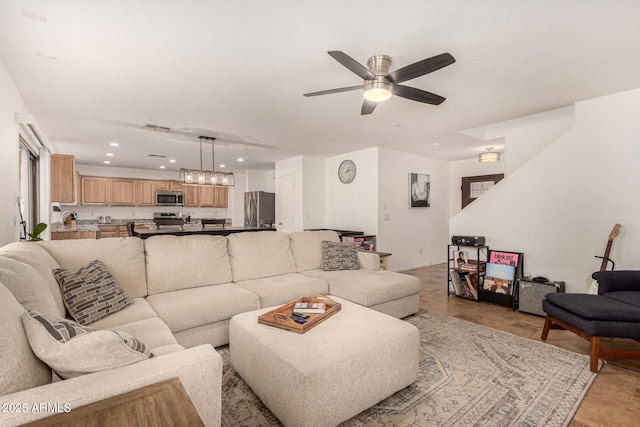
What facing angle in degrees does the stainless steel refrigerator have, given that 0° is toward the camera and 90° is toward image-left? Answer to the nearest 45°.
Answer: approximately 45°

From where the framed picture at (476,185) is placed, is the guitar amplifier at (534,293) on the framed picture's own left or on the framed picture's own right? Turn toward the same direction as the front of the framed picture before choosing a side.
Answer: on the framed picture's own left

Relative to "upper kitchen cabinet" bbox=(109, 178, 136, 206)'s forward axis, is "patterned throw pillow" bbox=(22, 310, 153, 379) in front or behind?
in front

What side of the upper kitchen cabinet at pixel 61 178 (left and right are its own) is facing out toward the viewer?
right

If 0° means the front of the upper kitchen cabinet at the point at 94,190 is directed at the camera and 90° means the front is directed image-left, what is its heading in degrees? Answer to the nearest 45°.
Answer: approximately 0°

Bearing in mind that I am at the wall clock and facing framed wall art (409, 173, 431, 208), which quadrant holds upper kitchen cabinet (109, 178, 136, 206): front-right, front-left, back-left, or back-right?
back-left

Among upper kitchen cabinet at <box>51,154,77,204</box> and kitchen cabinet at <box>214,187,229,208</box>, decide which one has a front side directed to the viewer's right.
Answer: the upper kitchen cabinet

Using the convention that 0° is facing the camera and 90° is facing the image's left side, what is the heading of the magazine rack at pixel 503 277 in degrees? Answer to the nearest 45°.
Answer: approximately 45°

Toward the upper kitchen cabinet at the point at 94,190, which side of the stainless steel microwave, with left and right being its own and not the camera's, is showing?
right

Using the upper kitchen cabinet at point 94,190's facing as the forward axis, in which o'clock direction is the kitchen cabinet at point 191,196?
The kitchen cabinet is roughly at 9 o'clock from the upper kitchen cabinet.

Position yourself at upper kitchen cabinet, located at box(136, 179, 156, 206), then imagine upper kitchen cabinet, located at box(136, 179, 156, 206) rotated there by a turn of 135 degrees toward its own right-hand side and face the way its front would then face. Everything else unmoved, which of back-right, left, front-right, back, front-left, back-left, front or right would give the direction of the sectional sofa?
back-left

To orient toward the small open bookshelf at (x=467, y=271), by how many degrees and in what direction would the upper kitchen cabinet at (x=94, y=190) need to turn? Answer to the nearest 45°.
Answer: approximately 45° to its left
